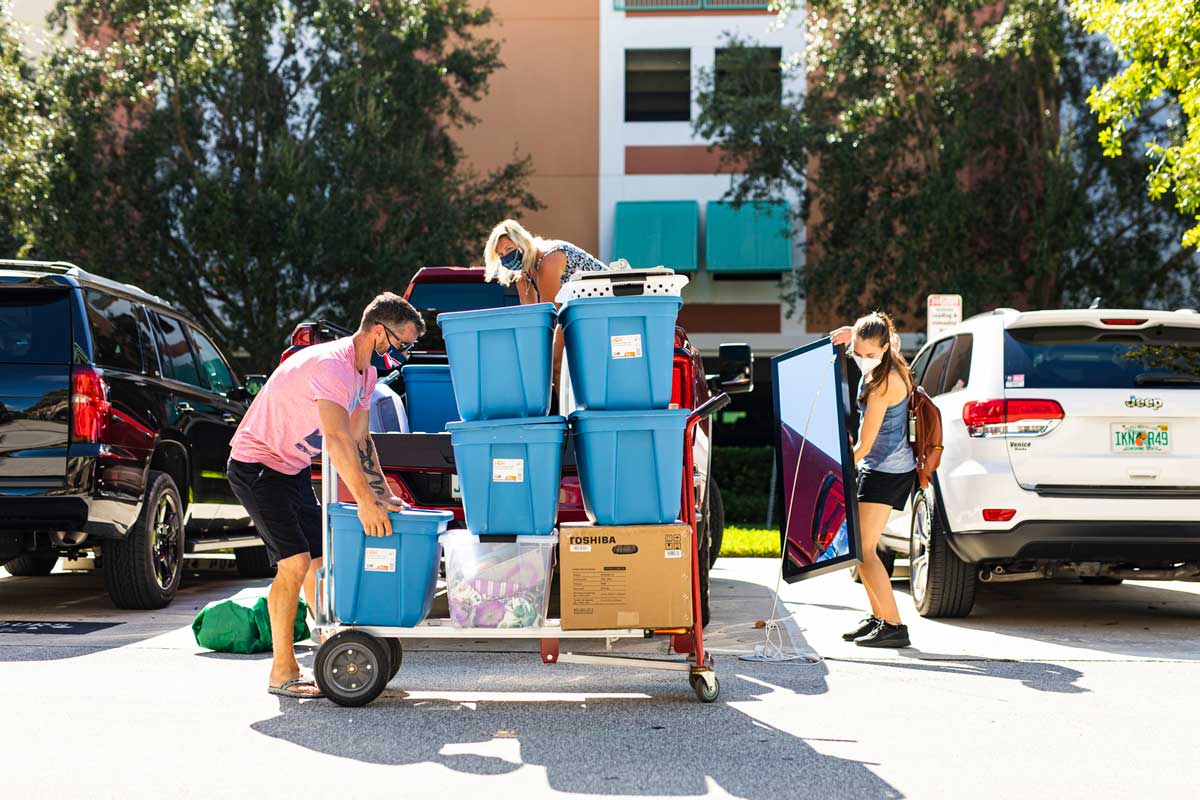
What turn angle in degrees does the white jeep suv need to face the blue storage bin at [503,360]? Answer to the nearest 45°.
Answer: approximately 135° to its left

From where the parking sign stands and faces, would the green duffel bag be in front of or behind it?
in front

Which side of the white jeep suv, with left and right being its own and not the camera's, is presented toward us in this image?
back

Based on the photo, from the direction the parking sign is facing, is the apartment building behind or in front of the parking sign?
behind

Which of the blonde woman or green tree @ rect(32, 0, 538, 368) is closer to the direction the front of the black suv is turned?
the green tree

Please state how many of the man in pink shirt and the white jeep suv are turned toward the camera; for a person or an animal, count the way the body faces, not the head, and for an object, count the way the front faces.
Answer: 0

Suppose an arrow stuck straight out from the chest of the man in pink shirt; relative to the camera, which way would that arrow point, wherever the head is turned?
to the viewer's right

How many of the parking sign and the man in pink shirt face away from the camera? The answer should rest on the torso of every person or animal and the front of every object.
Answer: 0

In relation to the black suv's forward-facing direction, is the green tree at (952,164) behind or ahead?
ahead

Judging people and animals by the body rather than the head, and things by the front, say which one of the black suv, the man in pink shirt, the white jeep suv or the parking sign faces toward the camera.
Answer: the parking sign

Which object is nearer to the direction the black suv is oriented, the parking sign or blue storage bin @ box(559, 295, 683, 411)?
the parking sign

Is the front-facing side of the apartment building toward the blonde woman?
yes

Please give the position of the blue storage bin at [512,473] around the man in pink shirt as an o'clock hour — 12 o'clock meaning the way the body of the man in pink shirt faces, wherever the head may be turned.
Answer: The blue storage bin is roughly at 1 o'clock from the man in pink shirt.

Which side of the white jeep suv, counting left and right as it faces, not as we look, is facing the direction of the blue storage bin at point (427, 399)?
left
